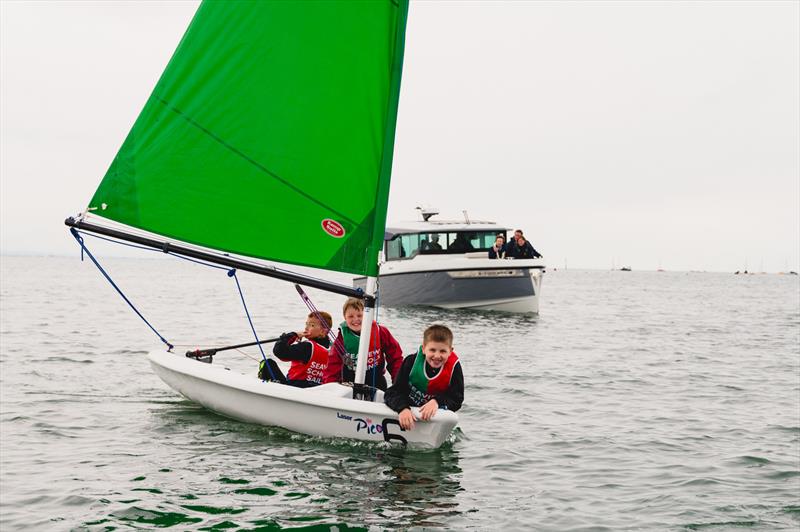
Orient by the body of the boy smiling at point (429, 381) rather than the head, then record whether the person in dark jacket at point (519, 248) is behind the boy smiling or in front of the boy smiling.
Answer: behind

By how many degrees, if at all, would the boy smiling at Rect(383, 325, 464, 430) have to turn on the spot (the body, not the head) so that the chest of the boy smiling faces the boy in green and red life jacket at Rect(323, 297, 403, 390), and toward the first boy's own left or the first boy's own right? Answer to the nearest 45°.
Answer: approximately 135° to the first boy's own right

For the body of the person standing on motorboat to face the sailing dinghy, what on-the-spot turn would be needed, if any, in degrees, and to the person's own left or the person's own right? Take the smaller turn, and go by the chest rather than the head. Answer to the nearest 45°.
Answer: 0° — they already face it

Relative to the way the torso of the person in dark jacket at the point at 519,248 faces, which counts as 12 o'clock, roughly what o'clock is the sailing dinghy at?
The sailing dinghy is roughly at 12 o'clock from the person in dark jacket.

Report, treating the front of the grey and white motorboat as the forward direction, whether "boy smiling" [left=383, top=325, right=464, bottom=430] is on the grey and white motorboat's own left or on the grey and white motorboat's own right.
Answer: on the grey and white motorboat's own right

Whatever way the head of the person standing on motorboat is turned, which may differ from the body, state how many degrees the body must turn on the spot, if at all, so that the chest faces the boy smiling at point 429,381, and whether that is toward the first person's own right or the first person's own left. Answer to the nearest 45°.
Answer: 0° — they already face them

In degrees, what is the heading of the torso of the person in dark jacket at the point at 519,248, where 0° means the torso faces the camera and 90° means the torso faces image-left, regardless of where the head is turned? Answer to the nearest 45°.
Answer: approximately 0°

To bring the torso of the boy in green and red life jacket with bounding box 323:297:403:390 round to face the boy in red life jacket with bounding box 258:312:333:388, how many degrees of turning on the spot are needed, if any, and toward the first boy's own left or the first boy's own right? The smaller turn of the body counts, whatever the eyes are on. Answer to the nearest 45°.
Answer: approximately 90° to the first boy's own right

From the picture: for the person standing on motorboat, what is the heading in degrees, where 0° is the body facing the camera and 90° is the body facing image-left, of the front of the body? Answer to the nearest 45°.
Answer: approximately 0°
